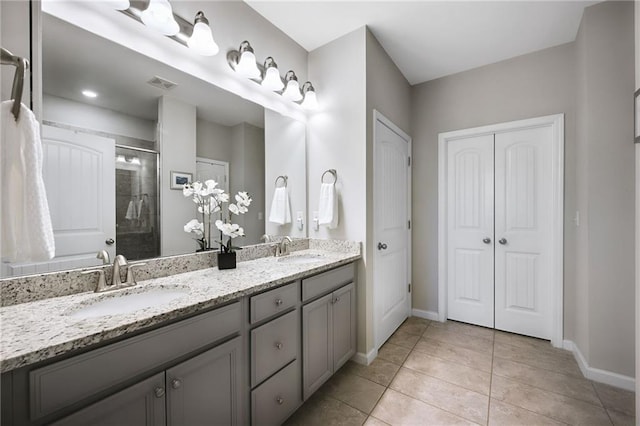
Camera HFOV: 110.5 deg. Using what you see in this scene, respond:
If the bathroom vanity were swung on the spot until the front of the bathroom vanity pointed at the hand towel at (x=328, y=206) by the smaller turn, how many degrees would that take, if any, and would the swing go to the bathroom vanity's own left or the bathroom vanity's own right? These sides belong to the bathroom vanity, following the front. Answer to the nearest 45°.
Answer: approximately 90° to the bathroom vanity's own left

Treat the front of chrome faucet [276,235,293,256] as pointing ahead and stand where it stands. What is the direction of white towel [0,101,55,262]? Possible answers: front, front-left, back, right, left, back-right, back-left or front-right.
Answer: right

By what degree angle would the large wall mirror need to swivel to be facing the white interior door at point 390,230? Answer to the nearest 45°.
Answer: approximately 45° to its left

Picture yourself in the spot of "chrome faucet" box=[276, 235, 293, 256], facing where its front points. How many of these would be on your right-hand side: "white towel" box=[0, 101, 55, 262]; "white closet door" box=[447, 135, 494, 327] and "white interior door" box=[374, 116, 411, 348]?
1

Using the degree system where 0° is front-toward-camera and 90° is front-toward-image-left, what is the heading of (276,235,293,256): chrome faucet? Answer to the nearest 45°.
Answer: approximately 315°

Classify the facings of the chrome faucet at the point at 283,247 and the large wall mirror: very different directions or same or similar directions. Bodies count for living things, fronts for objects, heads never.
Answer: same or similar directions

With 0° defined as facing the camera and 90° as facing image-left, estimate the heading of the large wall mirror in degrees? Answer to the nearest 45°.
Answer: approximately 315°

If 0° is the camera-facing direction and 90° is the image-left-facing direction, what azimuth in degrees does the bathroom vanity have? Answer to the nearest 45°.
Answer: approximately 315°

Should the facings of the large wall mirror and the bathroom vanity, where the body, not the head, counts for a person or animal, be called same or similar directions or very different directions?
same or similar directions

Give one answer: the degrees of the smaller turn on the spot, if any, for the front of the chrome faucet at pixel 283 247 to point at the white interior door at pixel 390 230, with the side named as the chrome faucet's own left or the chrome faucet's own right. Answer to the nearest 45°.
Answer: approximately 45° to the chrome faucet's own left

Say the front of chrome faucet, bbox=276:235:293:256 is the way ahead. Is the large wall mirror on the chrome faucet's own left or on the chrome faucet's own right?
on the chrome faucet's own right

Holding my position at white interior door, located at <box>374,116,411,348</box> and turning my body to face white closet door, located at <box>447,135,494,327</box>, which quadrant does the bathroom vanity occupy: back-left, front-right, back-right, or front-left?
back-right

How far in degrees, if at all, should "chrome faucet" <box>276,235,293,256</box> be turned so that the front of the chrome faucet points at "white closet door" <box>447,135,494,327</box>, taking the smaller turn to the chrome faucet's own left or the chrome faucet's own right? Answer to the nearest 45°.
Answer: approximately 45° to the chrome faucet's own left

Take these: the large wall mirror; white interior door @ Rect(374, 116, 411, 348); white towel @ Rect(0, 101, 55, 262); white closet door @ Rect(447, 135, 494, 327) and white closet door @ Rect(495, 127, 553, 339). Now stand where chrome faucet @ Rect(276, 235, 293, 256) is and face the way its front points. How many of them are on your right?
2
